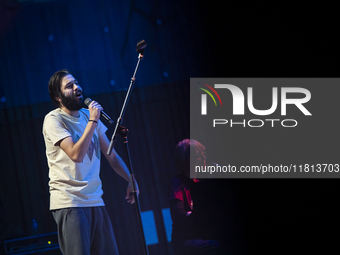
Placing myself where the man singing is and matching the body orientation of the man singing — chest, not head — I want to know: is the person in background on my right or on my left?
on my left

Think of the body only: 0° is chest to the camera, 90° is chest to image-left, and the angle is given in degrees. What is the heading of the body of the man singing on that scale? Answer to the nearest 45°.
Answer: approximately 315°
